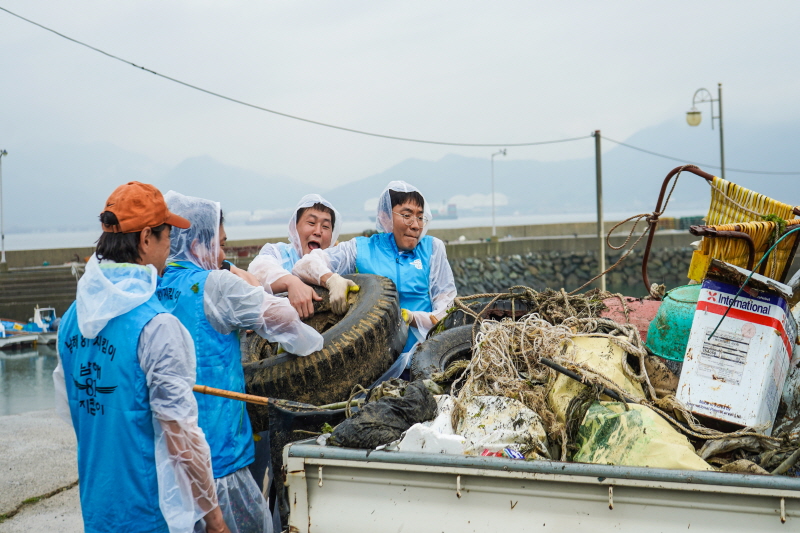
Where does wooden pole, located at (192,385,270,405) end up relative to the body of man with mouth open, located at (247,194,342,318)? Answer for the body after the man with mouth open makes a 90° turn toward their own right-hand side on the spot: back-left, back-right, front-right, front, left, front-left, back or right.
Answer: left

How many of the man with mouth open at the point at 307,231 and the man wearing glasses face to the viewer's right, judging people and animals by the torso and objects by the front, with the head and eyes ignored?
0

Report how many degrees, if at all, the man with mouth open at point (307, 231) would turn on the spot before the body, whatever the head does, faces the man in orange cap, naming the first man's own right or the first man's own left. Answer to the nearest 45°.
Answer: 0° — they already face them

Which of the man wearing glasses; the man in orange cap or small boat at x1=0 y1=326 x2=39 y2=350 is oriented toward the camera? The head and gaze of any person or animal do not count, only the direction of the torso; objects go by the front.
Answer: the man wearing glasses

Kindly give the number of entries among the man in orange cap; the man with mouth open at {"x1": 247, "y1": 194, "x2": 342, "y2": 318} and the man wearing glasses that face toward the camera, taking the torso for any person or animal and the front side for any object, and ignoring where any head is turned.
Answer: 2

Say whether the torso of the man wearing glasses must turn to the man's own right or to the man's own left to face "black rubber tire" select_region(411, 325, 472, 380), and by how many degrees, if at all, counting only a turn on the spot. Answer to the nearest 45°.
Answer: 0° — they already face it

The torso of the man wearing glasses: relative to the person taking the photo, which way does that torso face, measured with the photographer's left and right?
facing the viewer
